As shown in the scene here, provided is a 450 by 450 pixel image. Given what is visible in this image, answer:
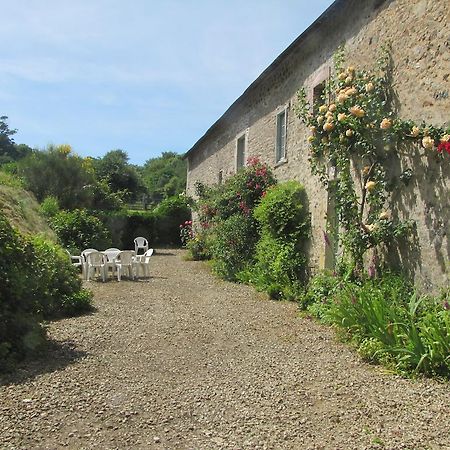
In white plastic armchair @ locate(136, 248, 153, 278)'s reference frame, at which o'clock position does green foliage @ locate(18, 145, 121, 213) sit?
The green foliage is roughly at 2 o'clock from the white plastic armchair.

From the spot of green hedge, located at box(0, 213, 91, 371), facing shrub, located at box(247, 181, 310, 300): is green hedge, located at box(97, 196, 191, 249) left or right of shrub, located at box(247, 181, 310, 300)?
left

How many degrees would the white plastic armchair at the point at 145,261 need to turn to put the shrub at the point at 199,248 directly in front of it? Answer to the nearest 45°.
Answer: approximately 135° to its right

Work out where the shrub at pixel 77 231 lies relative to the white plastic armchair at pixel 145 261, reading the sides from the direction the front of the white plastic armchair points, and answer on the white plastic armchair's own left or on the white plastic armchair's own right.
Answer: on the white plastic armchair's own right

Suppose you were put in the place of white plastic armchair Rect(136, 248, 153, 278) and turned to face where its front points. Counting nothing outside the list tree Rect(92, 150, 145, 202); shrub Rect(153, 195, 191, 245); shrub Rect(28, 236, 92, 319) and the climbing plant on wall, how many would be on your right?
2

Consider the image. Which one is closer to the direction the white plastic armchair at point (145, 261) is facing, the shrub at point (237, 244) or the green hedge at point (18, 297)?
the green hedge

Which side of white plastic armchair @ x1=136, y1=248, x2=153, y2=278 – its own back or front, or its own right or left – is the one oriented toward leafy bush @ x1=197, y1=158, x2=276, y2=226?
back

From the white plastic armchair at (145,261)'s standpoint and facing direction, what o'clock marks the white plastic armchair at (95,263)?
the white plastic armchair at (95,263) is roughly at 11 o'clock from the white plastic armchair at (145,261).

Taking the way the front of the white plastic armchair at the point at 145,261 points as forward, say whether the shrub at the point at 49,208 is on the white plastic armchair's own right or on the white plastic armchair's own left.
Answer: on the white plastic armchair's own right

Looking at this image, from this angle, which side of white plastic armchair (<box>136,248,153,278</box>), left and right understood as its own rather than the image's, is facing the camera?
left

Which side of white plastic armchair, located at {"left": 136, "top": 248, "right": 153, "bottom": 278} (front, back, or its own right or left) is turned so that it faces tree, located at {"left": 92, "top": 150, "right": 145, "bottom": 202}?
right

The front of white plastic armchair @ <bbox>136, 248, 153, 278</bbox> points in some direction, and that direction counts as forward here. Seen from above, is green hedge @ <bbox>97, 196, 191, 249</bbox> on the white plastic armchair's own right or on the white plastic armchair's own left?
on the white plastic armchair's own right

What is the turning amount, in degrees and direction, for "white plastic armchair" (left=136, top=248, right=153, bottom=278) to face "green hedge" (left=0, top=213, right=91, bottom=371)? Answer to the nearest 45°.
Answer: approximately 90° to its left
